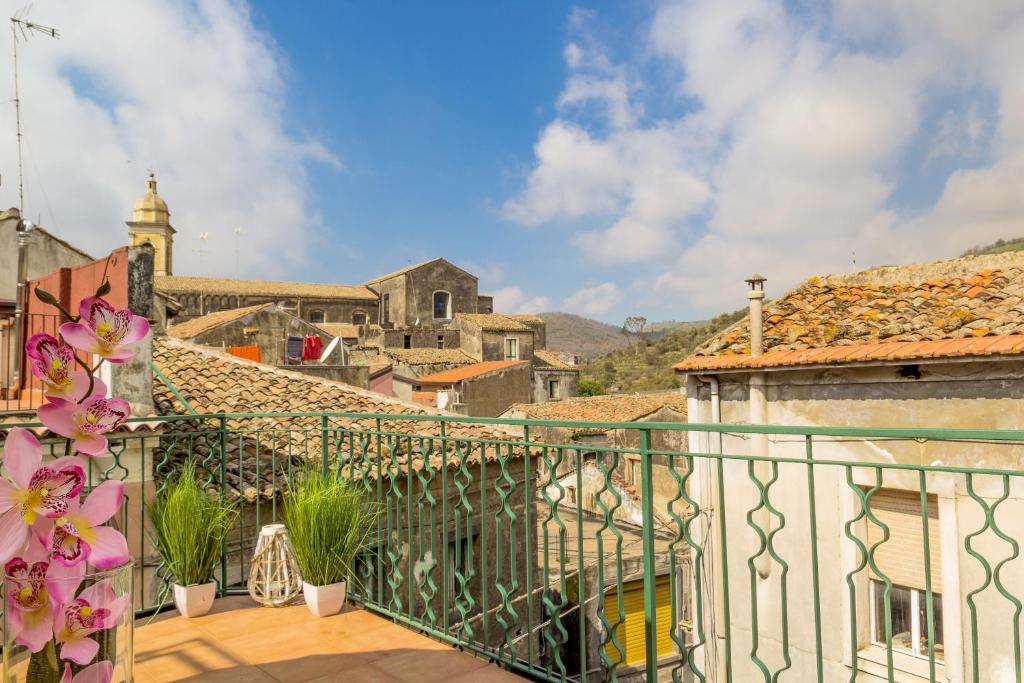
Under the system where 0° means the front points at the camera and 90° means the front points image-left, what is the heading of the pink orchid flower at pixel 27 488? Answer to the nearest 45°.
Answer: approximately 315°

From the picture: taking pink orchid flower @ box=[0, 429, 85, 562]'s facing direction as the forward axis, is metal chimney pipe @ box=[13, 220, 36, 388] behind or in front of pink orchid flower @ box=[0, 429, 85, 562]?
behind

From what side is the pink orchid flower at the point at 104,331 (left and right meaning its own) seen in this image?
front

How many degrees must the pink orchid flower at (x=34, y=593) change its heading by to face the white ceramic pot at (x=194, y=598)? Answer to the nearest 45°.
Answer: approximately 180°

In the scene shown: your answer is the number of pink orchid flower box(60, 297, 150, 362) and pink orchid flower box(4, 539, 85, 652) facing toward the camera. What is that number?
2

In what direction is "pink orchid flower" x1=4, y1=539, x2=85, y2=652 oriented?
toward the camera

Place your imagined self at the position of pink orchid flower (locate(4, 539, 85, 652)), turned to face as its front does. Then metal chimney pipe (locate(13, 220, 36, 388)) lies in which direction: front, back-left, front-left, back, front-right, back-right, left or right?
back

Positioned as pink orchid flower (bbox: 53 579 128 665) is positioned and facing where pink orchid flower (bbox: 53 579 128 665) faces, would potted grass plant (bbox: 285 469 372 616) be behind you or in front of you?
behind

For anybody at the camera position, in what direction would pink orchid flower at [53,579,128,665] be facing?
facing the viewer and to the left of the viewer

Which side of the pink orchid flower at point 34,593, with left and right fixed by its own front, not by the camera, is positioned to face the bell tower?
back

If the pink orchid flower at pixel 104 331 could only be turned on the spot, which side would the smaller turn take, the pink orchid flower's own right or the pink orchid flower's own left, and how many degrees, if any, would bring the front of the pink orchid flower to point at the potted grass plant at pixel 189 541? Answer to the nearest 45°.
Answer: approximately 180°

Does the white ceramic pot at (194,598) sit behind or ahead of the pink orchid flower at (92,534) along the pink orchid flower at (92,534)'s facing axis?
behind
